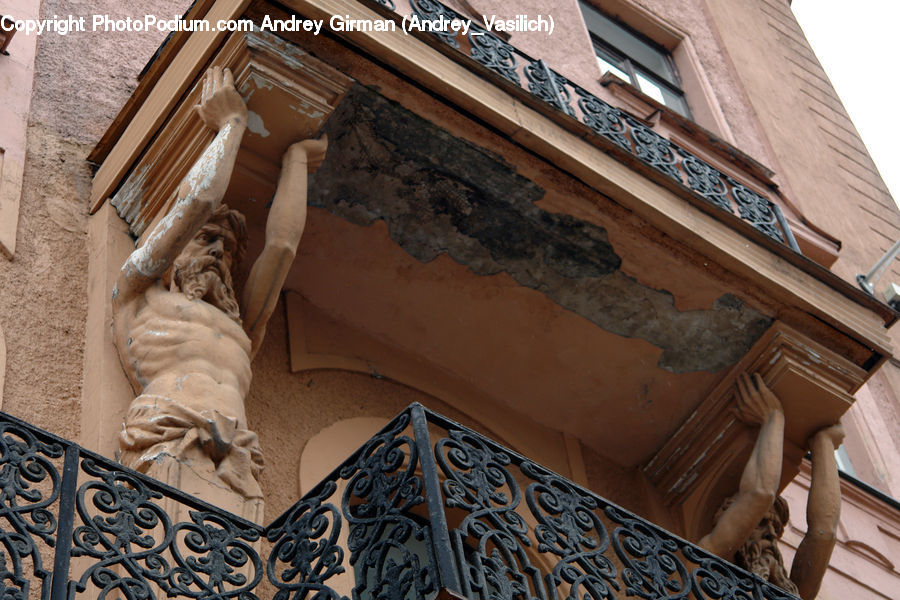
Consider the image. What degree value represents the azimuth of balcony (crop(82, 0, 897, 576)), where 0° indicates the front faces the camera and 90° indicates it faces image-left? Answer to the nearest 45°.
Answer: approximately 315°

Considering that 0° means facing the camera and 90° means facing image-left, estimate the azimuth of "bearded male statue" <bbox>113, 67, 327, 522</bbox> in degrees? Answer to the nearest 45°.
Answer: approximately 315°

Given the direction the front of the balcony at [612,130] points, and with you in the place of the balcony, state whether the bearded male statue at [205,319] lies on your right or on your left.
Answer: on your right

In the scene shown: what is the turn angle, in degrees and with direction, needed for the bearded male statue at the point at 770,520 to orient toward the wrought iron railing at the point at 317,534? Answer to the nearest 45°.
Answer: approximately 45° to its right

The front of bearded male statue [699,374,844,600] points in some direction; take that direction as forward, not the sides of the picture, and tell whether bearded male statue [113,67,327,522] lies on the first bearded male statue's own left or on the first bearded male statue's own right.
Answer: on the first bearded male statue's own right

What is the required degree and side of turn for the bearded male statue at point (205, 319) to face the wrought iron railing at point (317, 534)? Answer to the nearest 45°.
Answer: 0° — it already faces it
